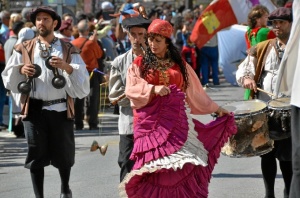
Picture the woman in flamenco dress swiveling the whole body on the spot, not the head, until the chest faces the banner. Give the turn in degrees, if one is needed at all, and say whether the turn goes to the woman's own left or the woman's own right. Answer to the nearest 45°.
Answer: approximately 180°

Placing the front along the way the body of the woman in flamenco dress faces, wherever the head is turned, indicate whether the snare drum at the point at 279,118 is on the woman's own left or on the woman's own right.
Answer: on the woman's own left

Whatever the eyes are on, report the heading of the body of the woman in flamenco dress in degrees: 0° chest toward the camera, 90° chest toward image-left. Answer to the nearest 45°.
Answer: approximately 0°

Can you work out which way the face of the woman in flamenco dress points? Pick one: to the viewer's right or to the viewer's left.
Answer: to the viewer's left

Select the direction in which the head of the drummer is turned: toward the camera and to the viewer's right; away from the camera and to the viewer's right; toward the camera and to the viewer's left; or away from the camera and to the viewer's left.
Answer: toward the camera and to the viewer's left
